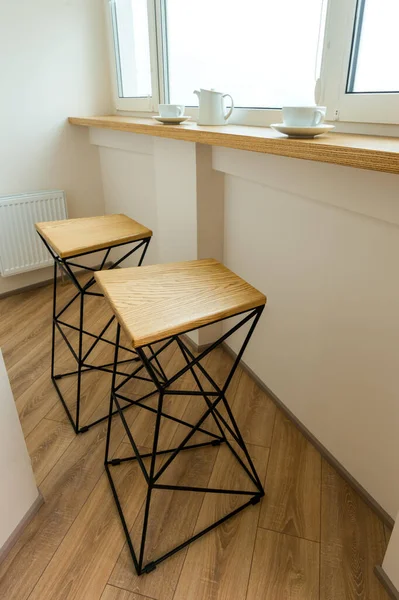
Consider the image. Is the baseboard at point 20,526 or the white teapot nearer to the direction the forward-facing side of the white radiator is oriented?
the white teapot

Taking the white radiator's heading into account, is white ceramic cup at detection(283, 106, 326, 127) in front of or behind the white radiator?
in front

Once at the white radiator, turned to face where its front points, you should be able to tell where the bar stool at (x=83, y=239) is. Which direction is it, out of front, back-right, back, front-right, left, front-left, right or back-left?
front-right

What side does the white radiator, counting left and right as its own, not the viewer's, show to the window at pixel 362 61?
front

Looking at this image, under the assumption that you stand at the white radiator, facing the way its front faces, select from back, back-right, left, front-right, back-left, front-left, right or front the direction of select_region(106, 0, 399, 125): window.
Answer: front

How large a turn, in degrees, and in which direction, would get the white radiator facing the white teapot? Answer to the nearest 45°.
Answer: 0° — it already faces it

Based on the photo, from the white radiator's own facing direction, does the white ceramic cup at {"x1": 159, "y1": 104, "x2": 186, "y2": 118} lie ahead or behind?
ahead

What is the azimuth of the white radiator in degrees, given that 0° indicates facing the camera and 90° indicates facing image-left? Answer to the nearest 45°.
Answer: approximately 315°

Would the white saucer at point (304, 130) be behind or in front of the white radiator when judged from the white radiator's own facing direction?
in front

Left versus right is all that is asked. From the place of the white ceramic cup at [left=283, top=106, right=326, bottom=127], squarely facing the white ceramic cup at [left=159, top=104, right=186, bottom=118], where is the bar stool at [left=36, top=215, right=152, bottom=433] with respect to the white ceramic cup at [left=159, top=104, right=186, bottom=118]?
left

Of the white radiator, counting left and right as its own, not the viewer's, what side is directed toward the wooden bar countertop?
front
